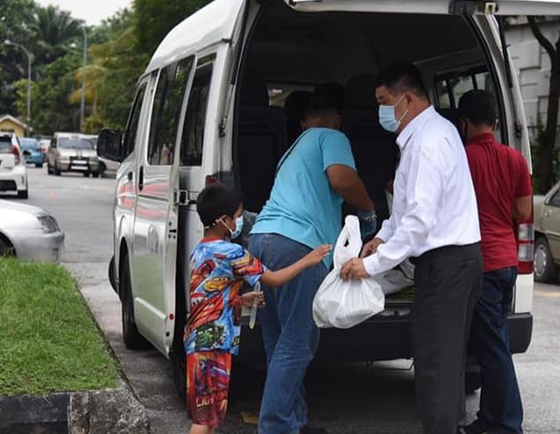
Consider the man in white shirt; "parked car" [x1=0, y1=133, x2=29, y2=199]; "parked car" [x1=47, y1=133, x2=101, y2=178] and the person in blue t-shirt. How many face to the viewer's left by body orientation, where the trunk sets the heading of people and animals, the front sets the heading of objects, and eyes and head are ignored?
1

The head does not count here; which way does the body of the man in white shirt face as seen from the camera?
to the viewer's left

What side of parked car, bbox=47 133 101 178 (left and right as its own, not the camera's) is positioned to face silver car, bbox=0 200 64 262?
front

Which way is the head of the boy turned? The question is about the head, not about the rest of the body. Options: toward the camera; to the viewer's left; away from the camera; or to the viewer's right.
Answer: to the viewer's right

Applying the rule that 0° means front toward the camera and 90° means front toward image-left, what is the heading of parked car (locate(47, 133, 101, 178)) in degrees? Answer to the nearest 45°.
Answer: approximately 0°

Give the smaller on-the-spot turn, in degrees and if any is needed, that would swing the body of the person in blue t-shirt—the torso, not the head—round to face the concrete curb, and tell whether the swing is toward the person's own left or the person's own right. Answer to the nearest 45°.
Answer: approximately 135° to the person's own left

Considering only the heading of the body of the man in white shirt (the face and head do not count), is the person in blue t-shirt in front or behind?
in front

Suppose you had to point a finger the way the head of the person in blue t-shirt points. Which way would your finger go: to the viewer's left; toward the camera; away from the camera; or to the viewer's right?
away from the camera
